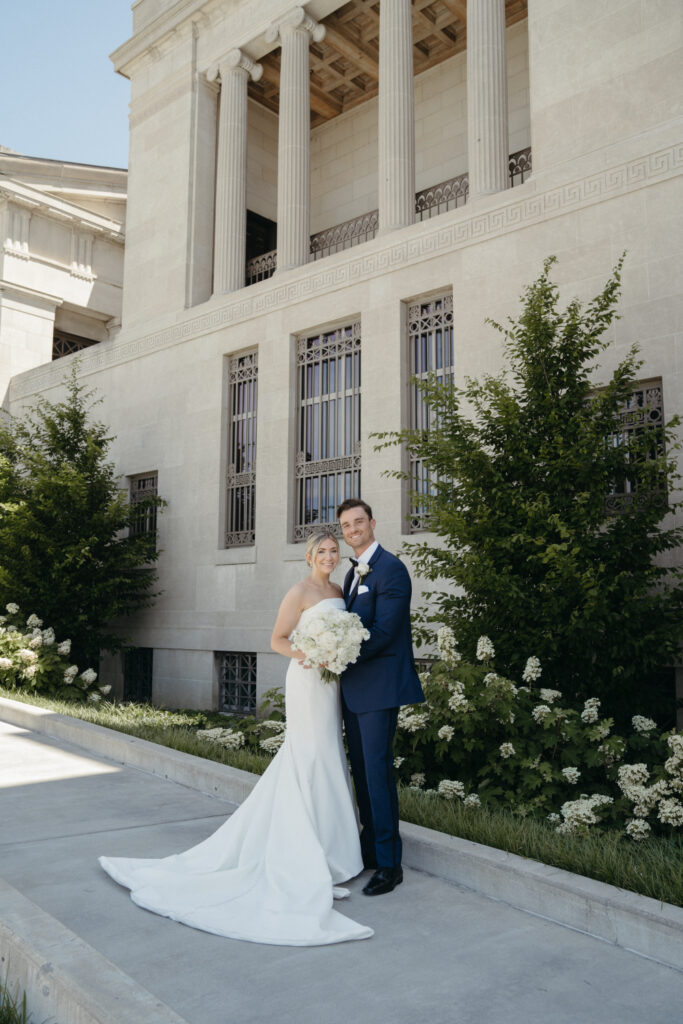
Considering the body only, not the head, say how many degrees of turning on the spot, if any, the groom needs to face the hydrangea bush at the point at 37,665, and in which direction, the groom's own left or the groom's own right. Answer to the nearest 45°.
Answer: approximately 90° to the groom's own right

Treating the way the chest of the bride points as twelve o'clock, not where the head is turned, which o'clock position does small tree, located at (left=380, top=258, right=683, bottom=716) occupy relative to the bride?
The small tree is roughly at 9 o'clock from the bride.

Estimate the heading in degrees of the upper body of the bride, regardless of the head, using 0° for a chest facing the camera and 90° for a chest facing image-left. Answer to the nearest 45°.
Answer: approximately 315°

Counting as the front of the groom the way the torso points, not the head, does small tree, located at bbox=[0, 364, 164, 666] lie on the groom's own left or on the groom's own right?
on the groom's own right
